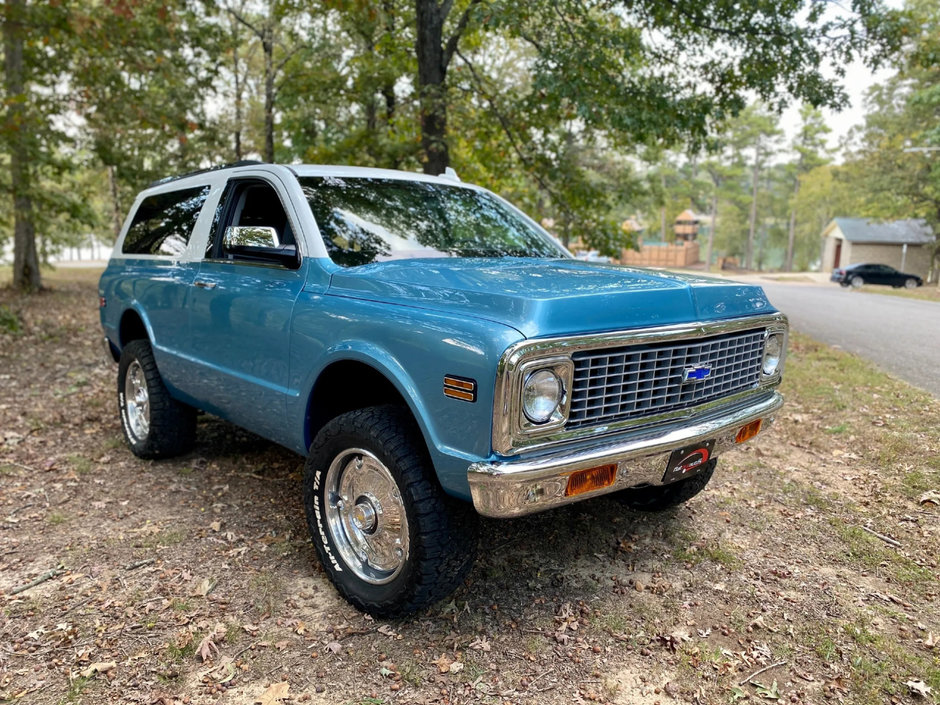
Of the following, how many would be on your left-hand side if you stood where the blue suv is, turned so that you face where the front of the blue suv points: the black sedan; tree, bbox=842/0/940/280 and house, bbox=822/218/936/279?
3

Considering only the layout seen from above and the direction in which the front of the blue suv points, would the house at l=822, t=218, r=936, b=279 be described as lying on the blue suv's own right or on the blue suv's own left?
on the blue suv's own left

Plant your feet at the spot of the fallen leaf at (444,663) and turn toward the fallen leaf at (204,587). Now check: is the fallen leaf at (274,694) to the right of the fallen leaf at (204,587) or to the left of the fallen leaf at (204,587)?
left

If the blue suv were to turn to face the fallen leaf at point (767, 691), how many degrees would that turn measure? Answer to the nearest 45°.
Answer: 0° — it already faces it

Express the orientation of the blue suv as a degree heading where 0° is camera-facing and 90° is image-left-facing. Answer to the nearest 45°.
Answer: approximately 315°

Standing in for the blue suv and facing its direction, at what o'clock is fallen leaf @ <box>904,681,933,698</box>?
The fallen leaf is roughly at 11 o'clock from the blue suv.

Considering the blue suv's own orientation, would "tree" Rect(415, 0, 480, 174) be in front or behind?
behind

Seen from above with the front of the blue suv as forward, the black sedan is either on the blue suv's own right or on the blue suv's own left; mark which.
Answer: on the blue suv's own left

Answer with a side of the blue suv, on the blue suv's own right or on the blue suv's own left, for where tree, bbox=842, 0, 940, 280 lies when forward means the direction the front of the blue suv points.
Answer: on the blue suv's own left
